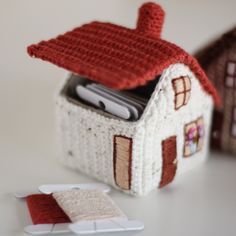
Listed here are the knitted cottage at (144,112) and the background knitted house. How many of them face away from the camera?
0

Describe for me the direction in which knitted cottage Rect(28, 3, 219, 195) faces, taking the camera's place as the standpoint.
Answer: facing the viewer and to the right of the viewer
